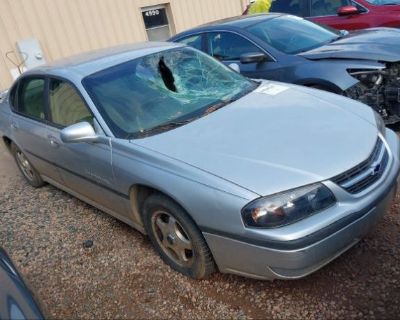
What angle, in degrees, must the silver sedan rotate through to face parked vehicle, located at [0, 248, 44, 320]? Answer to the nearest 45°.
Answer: approximately 90° to its right

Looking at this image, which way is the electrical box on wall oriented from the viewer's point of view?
toward the camera

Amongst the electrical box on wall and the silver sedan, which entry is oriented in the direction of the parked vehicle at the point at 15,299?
the electrical box on wall

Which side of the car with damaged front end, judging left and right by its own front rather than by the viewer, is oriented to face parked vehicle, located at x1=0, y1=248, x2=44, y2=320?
right

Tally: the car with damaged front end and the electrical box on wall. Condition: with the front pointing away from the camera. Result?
0

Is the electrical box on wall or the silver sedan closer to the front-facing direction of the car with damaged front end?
the silver sedan

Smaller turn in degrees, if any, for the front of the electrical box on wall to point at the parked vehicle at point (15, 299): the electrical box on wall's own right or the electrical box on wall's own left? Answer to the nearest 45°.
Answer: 0° — it already faces it

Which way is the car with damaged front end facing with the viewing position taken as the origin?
facing the viewer and to the right of the viewer

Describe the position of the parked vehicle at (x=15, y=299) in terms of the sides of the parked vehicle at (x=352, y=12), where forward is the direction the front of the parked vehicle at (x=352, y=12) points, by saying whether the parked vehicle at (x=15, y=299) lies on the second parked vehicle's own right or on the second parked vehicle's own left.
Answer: on the second parked vehicle's own right
